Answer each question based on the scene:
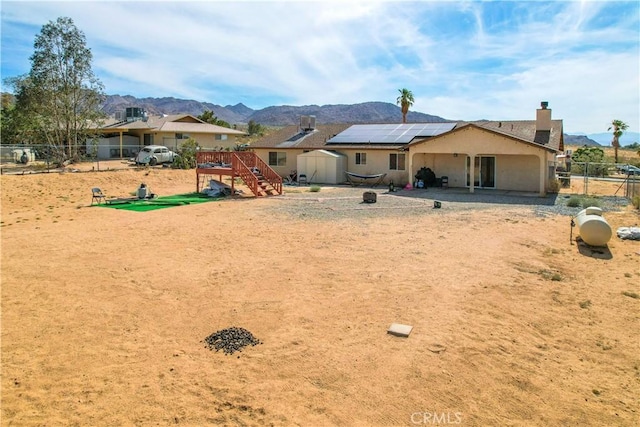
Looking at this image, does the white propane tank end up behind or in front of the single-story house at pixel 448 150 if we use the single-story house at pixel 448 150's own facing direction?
behind

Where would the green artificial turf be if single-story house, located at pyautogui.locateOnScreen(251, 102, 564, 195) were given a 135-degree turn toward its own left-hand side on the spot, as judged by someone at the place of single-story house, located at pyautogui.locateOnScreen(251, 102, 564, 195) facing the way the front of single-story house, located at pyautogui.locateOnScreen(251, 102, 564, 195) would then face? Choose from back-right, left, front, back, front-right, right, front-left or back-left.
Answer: front

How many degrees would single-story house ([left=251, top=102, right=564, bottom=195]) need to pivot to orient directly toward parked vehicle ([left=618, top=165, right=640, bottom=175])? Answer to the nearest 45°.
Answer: approximately 90° to its right

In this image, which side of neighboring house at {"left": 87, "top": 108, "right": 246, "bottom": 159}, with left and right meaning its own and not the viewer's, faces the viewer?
back

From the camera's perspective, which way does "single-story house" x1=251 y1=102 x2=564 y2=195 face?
away from the camera

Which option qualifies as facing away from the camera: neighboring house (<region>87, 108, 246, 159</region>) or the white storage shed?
the neighboring house
